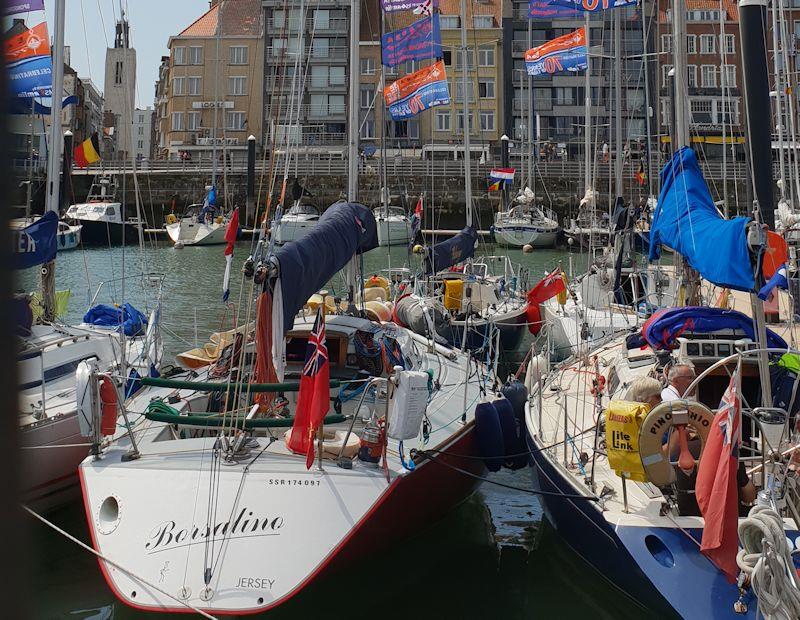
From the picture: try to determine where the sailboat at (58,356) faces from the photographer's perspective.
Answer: facing away from the viewer and to the right of the viewer

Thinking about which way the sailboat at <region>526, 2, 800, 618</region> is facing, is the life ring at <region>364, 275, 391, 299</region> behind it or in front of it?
in front

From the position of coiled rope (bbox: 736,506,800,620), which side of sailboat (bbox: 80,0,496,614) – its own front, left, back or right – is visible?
back

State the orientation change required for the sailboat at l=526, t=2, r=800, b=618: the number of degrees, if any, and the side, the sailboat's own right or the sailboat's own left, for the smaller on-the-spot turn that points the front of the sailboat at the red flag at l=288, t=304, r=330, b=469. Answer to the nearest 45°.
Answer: approximately 45° to the sailboat's own left

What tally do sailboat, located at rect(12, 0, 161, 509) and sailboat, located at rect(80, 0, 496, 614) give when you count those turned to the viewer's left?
0

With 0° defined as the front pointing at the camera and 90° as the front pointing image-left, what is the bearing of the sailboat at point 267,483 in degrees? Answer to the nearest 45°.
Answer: approximately 225°

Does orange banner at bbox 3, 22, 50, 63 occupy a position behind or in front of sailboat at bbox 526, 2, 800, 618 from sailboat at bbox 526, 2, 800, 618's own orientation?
in front

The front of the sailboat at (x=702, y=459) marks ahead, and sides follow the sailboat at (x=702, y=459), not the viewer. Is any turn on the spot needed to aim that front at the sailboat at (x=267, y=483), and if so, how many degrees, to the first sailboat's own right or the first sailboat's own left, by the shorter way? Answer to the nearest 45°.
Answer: approximately 45° to the first sailboat's own left

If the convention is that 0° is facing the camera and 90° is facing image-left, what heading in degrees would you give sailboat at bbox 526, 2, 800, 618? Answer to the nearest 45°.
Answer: approximately 135°
